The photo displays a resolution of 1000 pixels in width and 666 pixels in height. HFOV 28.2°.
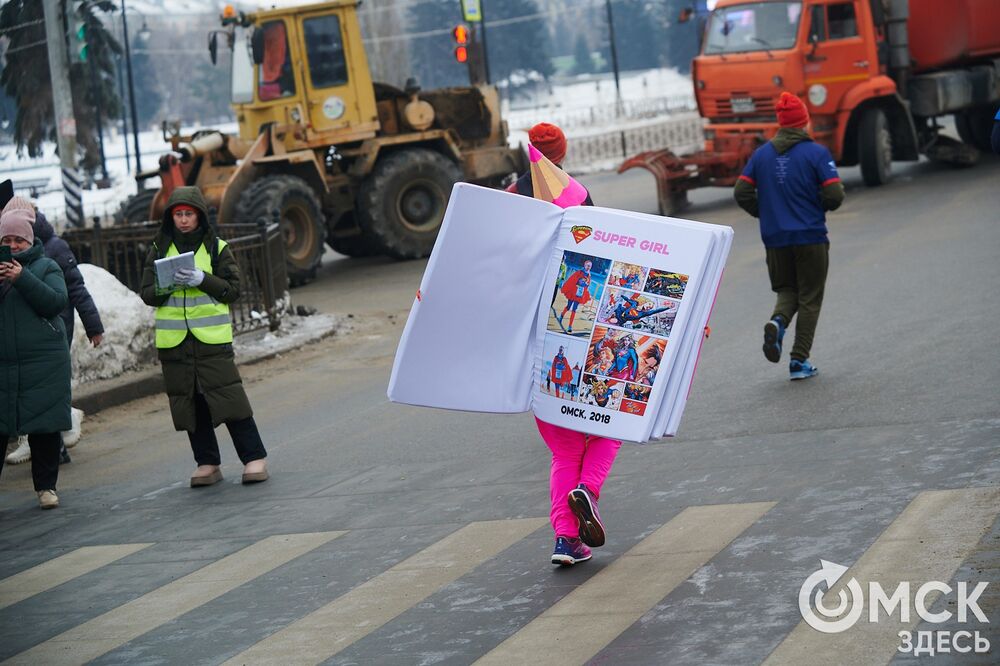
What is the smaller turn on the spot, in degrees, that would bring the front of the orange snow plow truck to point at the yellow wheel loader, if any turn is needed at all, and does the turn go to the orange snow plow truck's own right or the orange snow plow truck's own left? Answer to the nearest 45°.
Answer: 0° — it already faces it

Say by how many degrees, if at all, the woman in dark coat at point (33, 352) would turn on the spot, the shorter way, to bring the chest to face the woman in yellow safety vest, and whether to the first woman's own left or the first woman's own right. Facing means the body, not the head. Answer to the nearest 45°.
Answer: approximately 135° to the first woman's own left

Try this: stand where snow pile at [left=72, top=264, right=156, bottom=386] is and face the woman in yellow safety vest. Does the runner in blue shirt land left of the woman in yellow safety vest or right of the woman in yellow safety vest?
left

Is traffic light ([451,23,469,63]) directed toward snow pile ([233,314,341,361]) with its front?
yes

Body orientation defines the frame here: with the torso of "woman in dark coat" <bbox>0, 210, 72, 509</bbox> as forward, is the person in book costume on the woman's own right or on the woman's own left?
on the woman's own left

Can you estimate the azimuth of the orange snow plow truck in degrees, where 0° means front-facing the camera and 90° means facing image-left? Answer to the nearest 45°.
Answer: approximately 45°

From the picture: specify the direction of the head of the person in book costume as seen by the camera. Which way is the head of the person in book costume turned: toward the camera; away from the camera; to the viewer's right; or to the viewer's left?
away from the camera

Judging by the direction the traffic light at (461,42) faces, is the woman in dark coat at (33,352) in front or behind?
in front

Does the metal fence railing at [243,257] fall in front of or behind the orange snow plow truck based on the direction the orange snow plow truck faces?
in front

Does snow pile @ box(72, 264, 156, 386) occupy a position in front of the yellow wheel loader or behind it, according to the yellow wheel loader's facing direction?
in front

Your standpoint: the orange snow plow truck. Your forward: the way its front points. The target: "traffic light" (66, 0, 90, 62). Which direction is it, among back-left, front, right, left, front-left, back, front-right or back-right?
front-right

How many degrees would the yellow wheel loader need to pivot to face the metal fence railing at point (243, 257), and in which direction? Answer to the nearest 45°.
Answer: approximately 45° to its left
